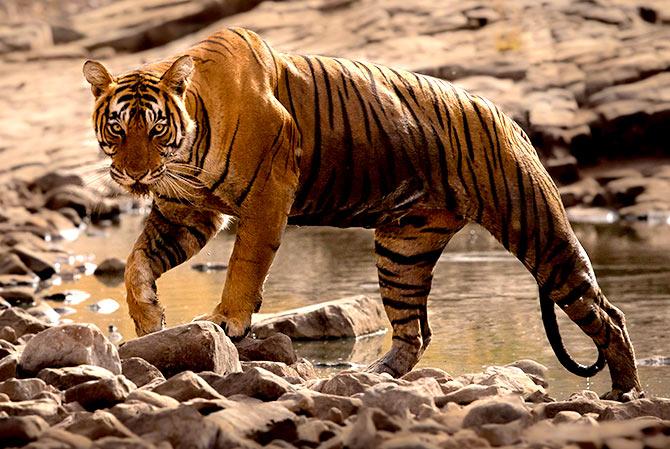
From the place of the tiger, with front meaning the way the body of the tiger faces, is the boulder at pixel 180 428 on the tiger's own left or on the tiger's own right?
on the tiger's own left

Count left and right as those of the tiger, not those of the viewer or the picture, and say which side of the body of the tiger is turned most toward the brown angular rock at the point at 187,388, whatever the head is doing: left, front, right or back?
front

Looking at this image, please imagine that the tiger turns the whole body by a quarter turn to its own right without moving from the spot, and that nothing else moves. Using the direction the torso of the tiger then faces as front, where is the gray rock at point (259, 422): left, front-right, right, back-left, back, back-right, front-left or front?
back

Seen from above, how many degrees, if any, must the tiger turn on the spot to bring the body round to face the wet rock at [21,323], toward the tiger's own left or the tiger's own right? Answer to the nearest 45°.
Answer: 0° — it already faces it

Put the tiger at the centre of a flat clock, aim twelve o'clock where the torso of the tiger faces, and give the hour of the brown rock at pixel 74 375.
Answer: The brown rock is roughly at 10 o'clock from the tiger.

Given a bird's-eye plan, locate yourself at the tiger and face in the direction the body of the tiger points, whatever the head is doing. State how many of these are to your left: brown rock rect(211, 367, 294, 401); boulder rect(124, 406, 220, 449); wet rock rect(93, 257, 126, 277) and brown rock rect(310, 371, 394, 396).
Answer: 3

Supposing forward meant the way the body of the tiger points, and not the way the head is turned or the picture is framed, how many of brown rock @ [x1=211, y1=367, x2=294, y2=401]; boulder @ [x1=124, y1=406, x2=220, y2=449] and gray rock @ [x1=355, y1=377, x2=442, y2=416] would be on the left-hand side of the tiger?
3

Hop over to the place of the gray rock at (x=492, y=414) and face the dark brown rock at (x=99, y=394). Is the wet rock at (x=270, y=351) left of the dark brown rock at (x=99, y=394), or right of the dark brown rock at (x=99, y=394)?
right

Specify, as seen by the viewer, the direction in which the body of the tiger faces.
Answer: to the viewer's left

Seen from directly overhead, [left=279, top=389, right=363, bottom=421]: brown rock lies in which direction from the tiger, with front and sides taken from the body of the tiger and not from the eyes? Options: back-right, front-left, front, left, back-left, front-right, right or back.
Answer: left

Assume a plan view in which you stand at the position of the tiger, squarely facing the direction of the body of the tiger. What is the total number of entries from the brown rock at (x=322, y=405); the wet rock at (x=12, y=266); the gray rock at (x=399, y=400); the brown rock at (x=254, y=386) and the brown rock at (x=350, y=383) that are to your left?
4

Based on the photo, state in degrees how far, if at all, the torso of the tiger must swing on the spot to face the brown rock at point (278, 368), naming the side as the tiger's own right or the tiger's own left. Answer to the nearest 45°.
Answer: approximately 90° to the tiger's own left

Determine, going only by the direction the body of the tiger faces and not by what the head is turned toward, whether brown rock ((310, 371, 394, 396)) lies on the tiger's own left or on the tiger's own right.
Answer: on the tiger's own left

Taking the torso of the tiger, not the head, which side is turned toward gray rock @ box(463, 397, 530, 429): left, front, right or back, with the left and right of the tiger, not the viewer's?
left
